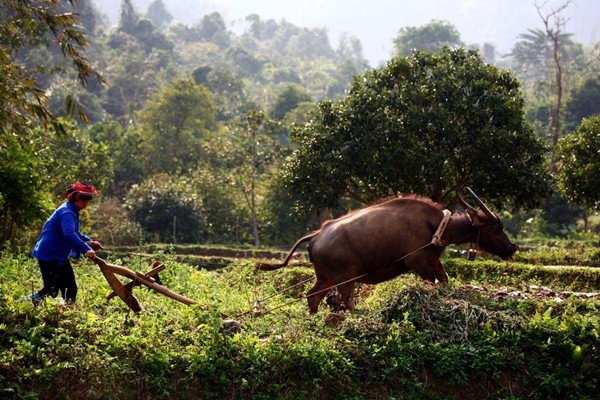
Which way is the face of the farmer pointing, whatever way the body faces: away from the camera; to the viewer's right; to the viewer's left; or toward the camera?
to the viewer's right

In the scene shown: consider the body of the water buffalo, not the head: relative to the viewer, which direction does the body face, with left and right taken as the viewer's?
facing to the right of the viewer

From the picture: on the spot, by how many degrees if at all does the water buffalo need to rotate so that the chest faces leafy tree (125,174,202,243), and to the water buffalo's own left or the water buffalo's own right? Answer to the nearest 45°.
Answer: approximately 90° to the water buffalo's own left

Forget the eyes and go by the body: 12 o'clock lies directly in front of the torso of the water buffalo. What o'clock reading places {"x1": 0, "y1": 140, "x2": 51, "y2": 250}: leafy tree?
The leafy tree is roughly at 7 o'clock from the water buffalo.

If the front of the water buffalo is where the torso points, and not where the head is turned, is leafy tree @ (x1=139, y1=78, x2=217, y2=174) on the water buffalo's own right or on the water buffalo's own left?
on the water buffalo's own left

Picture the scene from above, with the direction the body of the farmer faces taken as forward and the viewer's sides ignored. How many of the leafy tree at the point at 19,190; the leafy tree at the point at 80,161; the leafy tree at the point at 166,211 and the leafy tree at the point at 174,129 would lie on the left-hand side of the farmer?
4

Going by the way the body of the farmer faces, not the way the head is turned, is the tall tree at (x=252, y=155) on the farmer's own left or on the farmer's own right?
on the farmer's own left

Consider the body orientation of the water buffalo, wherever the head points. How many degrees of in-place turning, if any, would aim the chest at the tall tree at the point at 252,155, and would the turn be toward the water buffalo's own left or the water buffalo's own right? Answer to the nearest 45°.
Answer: approximately 90° to the water buffalo's own left

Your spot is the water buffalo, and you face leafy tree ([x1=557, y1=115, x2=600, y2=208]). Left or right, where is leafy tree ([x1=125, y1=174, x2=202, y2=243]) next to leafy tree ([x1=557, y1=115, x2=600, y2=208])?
left

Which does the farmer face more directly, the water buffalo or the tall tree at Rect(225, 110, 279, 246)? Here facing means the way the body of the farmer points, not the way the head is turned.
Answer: the water buffalo

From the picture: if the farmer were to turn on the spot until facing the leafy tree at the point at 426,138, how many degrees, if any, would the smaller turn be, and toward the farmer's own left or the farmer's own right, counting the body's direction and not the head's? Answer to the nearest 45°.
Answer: approximately 45° to the farmer's own left

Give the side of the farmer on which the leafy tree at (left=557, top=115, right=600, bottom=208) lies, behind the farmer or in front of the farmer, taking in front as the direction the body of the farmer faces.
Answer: in front

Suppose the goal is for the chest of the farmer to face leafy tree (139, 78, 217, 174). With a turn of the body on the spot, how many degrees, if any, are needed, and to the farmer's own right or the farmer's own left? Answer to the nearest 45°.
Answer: approximately 90° to the farmer's own left

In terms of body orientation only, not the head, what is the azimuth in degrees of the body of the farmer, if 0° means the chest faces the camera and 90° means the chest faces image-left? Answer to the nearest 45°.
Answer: approximately 270°

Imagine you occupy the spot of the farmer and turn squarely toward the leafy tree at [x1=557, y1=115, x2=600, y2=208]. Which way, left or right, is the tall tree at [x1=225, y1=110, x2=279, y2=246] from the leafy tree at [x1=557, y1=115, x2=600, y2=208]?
left
